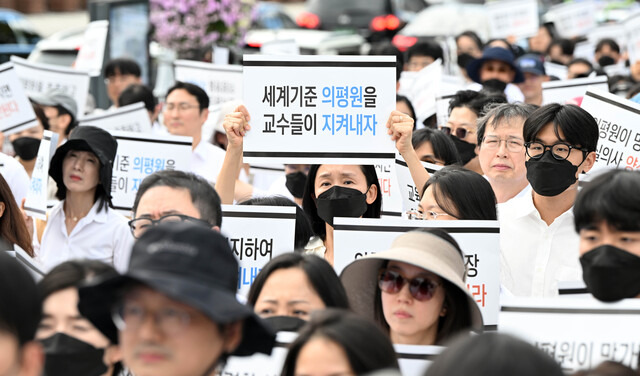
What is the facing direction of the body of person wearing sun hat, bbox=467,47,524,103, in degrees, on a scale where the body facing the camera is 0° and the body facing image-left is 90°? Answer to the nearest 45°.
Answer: approximately 0°

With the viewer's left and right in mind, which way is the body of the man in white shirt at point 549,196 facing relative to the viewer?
facing the viewer and to the left of the viewer

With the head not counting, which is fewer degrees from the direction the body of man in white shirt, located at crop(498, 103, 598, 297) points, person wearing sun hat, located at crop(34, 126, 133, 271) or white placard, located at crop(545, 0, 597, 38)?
the person wearing sun hat

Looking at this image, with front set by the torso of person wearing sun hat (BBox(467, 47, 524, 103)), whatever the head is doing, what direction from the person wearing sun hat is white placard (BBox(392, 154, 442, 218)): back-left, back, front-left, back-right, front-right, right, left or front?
front

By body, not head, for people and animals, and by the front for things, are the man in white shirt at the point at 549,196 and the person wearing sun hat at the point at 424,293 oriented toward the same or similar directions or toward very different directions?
same or similar directions

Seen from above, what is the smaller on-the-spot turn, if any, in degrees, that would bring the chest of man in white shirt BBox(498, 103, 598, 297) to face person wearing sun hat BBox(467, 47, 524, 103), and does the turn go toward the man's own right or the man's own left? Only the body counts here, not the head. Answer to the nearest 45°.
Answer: approximately 135° to the man's own right

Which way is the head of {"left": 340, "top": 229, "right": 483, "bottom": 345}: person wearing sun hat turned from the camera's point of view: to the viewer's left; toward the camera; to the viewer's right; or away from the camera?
toward the camera

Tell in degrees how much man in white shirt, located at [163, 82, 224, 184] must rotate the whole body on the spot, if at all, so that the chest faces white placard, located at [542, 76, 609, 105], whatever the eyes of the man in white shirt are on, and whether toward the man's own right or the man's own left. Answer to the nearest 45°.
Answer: approximately 135° to the man's own left

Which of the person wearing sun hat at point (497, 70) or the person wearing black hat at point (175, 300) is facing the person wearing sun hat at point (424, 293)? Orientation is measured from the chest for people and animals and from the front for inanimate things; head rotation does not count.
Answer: the person wearing sun hat at point (497, 70)

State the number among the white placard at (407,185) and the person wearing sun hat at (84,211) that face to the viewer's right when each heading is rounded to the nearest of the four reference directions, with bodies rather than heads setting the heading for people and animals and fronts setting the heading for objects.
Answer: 0

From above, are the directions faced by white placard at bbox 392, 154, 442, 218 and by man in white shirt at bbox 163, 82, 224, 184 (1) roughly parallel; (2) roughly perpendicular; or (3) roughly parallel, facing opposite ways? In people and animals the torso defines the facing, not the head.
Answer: roughly parallel

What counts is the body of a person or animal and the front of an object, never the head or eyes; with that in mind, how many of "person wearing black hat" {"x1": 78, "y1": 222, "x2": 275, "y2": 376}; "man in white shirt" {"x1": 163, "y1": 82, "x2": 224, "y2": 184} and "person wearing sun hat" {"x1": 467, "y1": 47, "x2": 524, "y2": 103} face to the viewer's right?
0

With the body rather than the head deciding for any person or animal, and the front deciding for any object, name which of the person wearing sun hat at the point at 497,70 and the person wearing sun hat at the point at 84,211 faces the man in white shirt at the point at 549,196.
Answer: the person wearing sun hat at the point at 497,70
